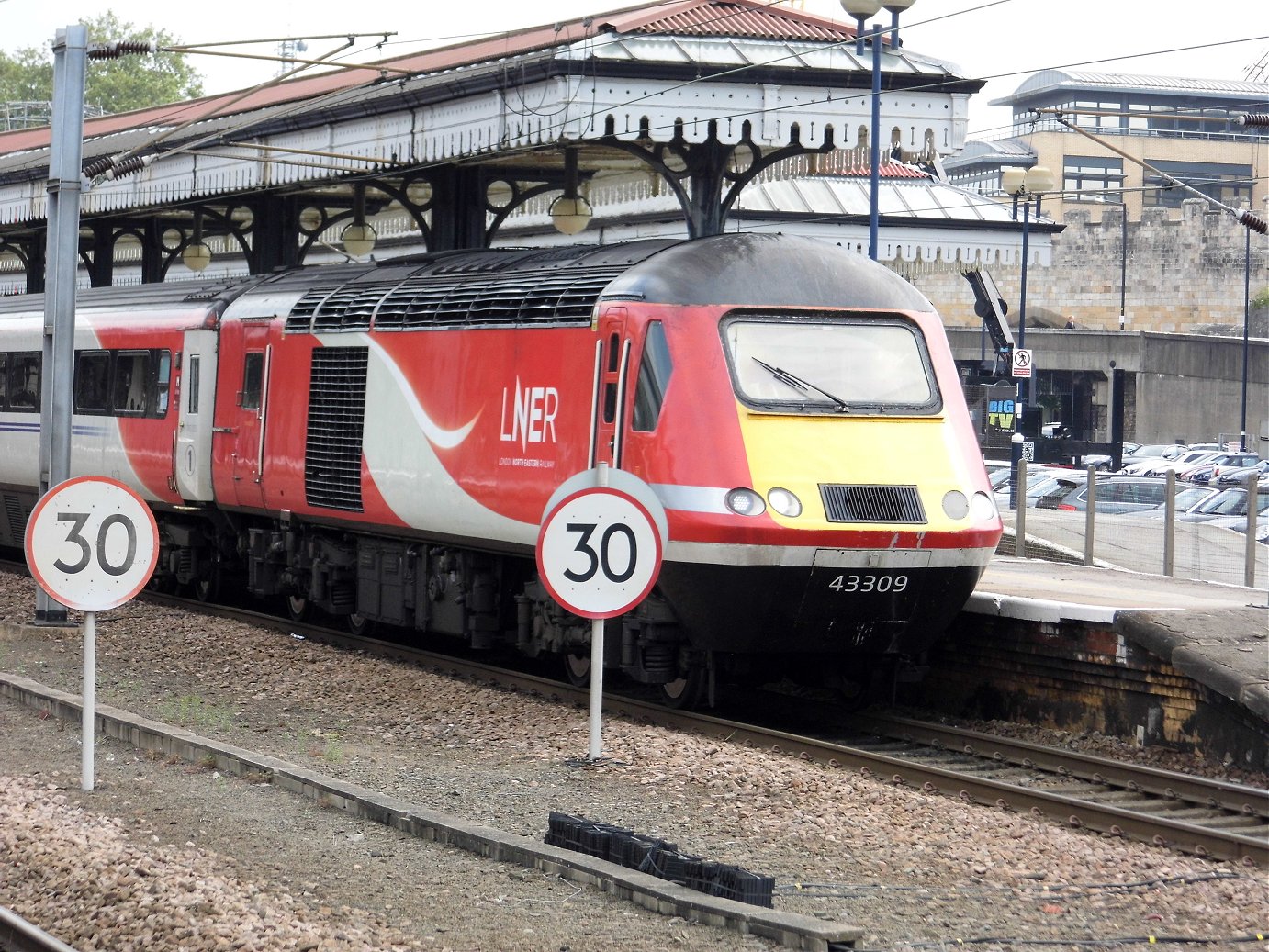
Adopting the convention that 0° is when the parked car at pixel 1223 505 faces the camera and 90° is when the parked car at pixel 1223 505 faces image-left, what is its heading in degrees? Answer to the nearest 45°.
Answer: approximately 90°

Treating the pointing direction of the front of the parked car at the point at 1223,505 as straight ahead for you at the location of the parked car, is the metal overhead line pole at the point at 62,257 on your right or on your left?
on your left

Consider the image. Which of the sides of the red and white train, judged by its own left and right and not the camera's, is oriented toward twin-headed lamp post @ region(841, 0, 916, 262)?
left

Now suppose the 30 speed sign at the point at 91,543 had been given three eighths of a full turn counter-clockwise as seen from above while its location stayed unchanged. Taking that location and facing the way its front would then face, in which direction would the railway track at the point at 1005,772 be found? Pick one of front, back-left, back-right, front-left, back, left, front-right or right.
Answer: front-right

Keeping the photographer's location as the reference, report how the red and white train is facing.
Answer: facing the viewer and to the right of the viewer

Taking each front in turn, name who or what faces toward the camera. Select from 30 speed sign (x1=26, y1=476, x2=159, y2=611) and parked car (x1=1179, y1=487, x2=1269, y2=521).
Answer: the 30 speed sign

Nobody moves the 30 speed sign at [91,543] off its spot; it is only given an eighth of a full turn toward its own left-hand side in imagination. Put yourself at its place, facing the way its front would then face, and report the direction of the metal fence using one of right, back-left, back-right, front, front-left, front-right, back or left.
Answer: left

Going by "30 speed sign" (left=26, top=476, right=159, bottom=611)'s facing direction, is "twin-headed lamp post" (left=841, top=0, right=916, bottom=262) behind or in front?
behind

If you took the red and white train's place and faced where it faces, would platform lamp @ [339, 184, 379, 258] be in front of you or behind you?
behind

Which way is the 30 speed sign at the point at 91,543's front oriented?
toward the camera

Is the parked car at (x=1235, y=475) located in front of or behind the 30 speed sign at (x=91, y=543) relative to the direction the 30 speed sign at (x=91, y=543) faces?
behind

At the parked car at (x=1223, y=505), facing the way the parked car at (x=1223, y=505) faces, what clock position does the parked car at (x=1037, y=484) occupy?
the parked car at (x=1037, y=484) is roughly at 2 o'clock from the parked car at (x=1223, y=505).

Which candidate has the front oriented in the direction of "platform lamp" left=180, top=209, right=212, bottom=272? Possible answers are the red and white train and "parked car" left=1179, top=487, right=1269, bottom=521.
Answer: the parked car

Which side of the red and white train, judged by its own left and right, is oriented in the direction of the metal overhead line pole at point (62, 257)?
back

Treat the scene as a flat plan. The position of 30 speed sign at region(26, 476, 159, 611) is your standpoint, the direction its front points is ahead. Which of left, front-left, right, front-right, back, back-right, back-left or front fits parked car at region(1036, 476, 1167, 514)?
back-left
